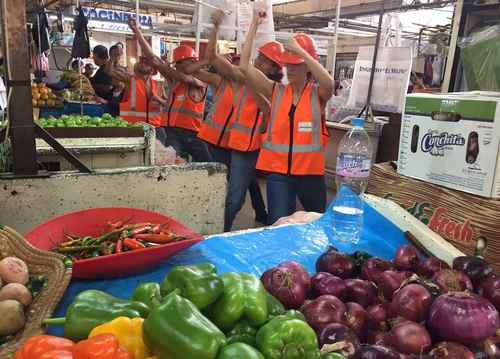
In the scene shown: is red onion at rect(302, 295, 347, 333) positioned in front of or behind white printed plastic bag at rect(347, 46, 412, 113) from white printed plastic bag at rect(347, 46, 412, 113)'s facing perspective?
in front

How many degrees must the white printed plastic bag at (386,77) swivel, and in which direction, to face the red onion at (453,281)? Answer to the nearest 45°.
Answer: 0° — it already faces it

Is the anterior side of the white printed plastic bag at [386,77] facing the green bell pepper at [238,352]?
yes

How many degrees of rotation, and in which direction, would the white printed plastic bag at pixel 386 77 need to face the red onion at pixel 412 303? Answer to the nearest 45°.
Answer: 0° — it already faces it

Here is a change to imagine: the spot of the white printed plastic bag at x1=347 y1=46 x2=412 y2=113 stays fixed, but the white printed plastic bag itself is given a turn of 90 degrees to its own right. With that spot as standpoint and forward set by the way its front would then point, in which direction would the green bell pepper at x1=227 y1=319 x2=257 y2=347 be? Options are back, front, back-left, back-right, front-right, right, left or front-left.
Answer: left

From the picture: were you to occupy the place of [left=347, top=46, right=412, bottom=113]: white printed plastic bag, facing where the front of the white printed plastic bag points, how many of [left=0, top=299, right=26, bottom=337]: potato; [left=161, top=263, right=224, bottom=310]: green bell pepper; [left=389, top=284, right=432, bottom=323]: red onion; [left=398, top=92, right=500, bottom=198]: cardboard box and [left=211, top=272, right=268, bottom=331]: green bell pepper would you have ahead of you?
5

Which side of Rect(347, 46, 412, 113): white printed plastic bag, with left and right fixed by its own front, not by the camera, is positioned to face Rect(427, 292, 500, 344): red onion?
front

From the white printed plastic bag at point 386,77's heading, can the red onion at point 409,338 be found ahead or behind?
ahead

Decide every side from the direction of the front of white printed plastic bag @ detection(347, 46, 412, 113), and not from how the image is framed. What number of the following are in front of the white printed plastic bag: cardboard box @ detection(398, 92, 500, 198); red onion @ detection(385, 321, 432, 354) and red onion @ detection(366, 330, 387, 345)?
3

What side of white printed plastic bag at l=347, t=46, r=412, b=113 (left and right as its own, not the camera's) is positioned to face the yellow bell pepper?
front

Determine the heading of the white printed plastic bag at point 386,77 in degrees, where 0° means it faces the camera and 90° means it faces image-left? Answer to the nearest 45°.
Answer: approximately 0°

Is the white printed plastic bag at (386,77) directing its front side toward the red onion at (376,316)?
yes

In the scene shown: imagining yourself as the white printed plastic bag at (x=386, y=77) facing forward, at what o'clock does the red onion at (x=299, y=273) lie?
The red onion is roughly at 12 o'clock from the white printed plastic bag.

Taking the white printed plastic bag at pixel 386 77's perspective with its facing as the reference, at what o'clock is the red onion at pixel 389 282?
The red onion is roughly at 12 o'clock from the white printed plastic bag.

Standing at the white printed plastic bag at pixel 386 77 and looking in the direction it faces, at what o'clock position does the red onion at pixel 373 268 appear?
The red onion is roughly at 12 o'clock from the white printed plastic bag.
